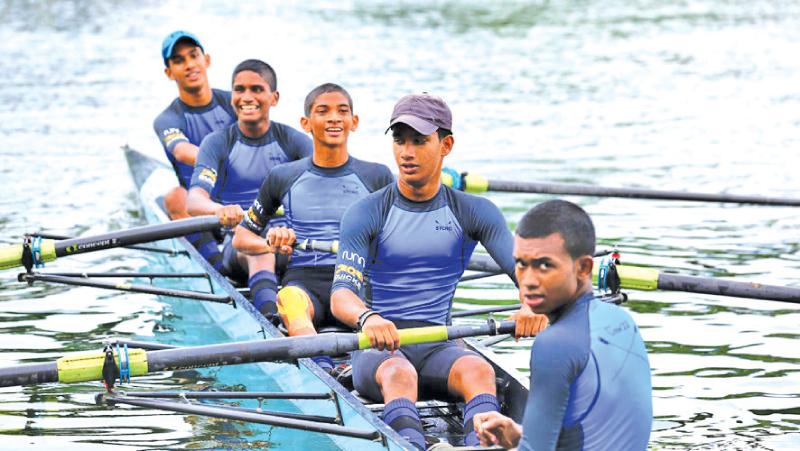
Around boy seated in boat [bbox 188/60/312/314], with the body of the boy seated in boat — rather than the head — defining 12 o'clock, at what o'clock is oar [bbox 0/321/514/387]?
The oar is roughly at 12 o'clock from the boy seated in boat.

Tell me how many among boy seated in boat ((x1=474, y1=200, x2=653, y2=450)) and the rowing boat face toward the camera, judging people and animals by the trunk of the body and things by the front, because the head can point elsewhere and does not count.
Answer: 0

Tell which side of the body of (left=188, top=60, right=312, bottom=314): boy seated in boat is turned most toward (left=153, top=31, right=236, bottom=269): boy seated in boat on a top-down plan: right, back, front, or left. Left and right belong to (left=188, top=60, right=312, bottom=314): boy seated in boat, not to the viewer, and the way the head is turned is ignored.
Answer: back

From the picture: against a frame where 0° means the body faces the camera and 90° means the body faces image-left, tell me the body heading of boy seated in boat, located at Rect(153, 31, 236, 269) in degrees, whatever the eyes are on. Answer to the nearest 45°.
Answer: approximately 0°

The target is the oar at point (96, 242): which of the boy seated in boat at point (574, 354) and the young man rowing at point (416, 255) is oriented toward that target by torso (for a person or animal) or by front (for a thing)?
the boy seated in boat

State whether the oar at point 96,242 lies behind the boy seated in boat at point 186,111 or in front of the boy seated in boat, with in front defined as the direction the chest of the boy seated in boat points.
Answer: in front

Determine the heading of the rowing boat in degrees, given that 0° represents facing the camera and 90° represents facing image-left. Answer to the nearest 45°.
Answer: approximately 135°
